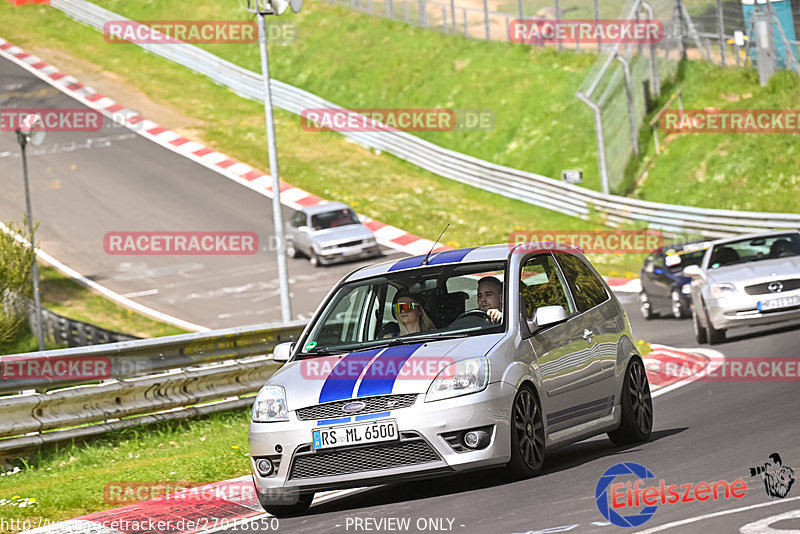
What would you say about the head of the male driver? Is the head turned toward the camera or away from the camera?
toward the camera

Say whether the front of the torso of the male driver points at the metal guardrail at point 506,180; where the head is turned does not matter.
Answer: no

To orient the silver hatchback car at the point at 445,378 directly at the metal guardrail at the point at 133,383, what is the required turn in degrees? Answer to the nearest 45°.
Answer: approximately 90° to its right

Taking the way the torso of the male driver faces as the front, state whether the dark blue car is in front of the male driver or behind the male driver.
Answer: behind

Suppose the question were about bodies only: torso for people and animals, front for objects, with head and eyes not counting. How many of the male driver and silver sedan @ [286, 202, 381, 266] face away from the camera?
0

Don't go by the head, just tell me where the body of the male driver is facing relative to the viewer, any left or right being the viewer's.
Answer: facing the viewer and to the left of the viewer

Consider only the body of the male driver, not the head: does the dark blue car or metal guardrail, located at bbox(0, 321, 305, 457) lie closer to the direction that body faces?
the metal guardrail

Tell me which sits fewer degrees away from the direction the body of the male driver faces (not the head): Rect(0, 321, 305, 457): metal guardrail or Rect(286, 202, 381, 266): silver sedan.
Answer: the metal guardrail

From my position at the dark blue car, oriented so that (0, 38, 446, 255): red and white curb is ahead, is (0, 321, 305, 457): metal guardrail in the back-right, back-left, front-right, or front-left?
back-left

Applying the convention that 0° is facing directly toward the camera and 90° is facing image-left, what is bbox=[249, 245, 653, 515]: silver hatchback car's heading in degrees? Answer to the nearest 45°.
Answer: approximately 45°

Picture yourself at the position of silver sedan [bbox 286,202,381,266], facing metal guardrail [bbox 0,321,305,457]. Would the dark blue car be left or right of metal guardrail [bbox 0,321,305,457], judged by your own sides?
left

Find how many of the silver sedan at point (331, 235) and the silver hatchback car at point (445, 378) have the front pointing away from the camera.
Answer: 0

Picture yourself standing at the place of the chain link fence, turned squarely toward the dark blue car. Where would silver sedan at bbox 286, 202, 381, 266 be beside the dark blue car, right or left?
right

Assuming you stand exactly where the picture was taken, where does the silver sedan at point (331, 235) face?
facing the viewer and to the right of the viewer

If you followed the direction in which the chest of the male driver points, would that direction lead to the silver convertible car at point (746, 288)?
no

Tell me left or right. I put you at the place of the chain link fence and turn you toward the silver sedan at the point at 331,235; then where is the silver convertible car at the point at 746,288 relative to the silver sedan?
left

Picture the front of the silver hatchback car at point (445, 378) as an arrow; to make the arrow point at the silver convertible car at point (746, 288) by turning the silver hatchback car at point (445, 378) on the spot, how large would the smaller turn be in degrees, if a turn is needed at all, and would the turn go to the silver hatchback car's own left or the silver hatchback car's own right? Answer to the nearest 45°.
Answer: approximately 180°

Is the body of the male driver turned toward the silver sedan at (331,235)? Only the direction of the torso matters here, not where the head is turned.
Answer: no
